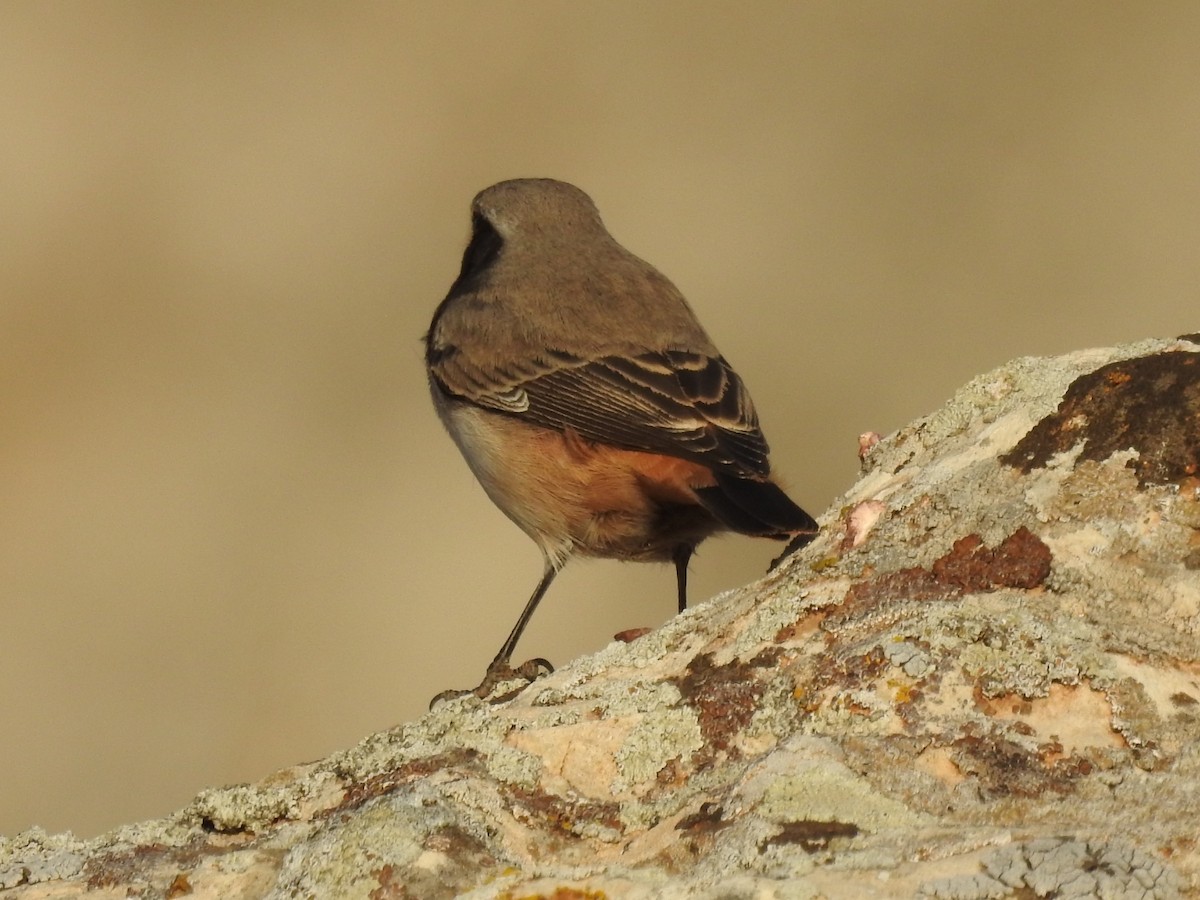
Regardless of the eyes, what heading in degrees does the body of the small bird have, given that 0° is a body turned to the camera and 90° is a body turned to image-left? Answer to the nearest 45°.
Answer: approximately 135°
